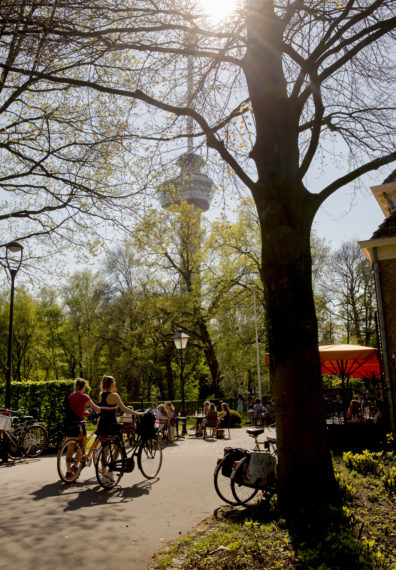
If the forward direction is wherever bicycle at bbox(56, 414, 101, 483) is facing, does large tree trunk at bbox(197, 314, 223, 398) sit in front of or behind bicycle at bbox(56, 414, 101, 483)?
in front

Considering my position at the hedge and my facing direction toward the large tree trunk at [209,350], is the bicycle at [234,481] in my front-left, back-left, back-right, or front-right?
back-right

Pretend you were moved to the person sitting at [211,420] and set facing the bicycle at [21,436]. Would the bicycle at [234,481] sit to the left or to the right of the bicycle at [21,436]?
left

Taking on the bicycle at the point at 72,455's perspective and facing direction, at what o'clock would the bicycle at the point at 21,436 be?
the bicycle at the point at 21,436 is roughly at 10 o'clock from the bicycle at the point at 72,455.

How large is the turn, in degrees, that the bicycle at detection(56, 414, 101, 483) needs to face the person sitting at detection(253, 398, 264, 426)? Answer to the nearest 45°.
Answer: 0° — it already faces them

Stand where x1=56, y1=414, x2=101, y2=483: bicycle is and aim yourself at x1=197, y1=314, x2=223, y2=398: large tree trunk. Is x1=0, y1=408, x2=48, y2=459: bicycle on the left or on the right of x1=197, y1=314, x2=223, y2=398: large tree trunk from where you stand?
left

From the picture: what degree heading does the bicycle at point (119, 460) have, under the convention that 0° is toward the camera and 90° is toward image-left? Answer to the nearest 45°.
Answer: approximately 225°

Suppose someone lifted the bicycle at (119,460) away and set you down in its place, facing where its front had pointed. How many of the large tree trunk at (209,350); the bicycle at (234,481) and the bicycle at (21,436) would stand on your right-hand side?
1

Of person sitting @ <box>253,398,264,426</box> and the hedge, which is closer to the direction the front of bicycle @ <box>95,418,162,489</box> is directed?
the person sitting

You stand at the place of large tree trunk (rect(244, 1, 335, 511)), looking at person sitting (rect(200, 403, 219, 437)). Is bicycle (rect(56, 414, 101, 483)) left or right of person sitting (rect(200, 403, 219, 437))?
left

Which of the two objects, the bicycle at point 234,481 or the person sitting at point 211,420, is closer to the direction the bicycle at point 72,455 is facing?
the person sitting

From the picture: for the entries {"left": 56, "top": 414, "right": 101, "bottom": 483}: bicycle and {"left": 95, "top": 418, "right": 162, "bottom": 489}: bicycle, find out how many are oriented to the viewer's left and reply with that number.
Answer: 0

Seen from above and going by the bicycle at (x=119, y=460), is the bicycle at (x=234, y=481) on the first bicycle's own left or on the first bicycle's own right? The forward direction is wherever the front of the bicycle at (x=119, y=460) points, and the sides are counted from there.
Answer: on the first bicycle's own right

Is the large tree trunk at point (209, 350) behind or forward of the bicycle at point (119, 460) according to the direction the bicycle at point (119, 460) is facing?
forward

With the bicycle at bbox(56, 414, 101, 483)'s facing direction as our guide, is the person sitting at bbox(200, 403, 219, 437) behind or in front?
in front
